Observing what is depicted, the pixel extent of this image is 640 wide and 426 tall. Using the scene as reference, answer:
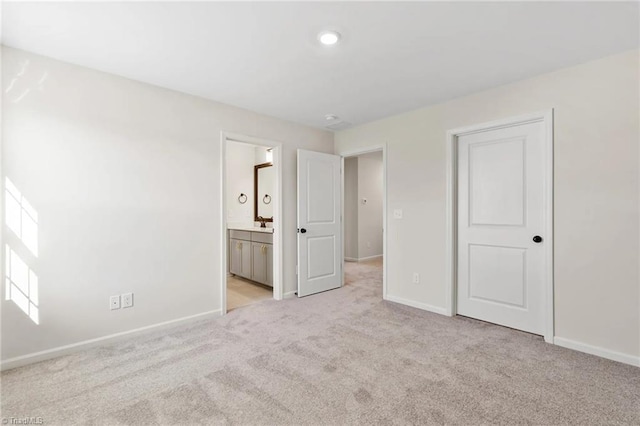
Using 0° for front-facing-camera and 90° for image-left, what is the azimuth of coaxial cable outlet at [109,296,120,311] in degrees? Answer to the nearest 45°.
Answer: approximately 315°

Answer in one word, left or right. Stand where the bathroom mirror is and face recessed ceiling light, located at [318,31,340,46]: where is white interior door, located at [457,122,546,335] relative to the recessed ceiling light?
left

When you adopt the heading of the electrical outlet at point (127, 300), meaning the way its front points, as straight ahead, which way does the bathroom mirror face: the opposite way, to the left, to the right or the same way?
to the right

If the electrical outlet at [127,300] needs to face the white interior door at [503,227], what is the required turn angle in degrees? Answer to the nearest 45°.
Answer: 0° — it already faces it

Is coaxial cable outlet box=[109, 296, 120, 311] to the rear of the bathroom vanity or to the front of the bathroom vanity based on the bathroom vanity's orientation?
to the front

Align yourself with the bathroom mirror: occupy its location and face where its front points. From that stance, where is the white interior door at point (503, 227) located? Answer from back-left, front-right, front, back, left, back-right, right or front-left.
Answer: left

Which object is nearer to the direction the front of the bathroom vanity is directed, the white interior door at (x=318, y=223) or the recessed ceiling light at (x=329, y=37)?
the recessed ceiling light

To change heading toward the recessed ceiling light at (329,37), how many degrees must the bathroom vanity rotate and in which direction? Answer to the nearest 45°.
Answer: approximately 45° to its left

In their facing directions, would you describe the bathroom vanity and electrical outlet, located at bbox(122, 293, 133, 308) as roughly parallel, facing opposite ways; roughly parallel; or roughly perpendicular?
roughly perpendicular

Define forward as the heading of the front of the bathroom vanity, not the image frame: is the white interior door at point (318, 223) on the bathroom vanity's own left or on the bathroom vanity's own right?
on the bathroom vanity's own left

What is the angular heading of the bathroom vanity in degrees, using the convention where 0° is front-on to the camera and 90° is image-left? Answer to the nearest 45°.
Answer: approximately 45°

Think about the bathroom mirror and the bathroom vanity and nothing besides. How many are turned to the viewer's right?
0

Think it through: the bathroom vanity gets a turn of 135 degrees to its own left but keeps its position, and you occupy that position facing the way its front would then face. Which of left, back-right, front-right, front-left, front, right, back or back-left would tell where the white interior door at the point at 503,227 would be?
front-right

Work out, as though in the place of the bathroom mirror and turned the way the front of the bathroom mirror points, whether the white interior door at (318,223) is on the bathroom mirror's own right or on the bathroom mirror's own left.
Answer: on the bathroom mirror's own left
